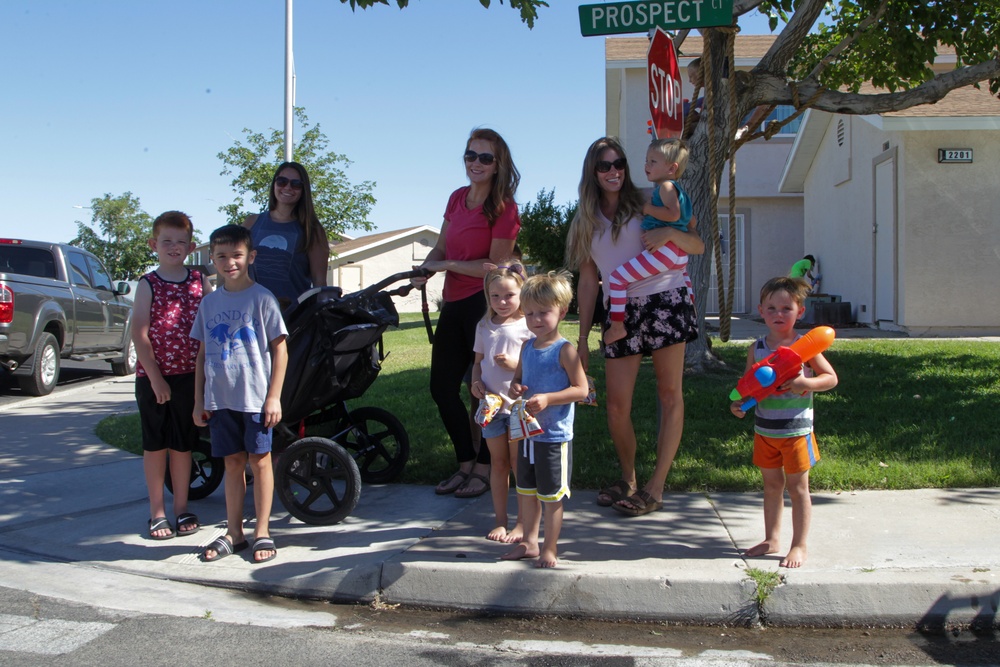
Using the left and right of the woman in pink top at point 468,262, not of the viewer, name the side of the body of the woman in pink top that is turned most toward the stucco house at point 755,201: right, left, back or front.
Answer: back

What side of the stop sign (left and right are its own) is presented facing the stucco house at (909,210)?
left

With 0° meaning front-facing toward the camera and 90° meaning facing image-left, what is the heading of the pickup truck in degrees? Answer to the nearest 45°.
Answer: approximately 225°

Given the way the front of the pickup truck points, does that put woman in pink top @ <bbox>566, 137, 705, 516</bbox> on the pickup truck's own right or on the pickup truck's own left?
on the pickup truck's own right

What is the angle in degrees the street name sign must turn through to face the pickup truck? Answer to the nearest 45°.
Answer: approximately 135° to its right

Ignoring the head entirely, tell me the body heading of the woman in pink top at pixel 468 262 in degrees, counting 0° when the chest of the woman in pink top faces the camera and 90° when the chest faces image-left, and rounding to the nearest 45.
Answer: approximately 45°
